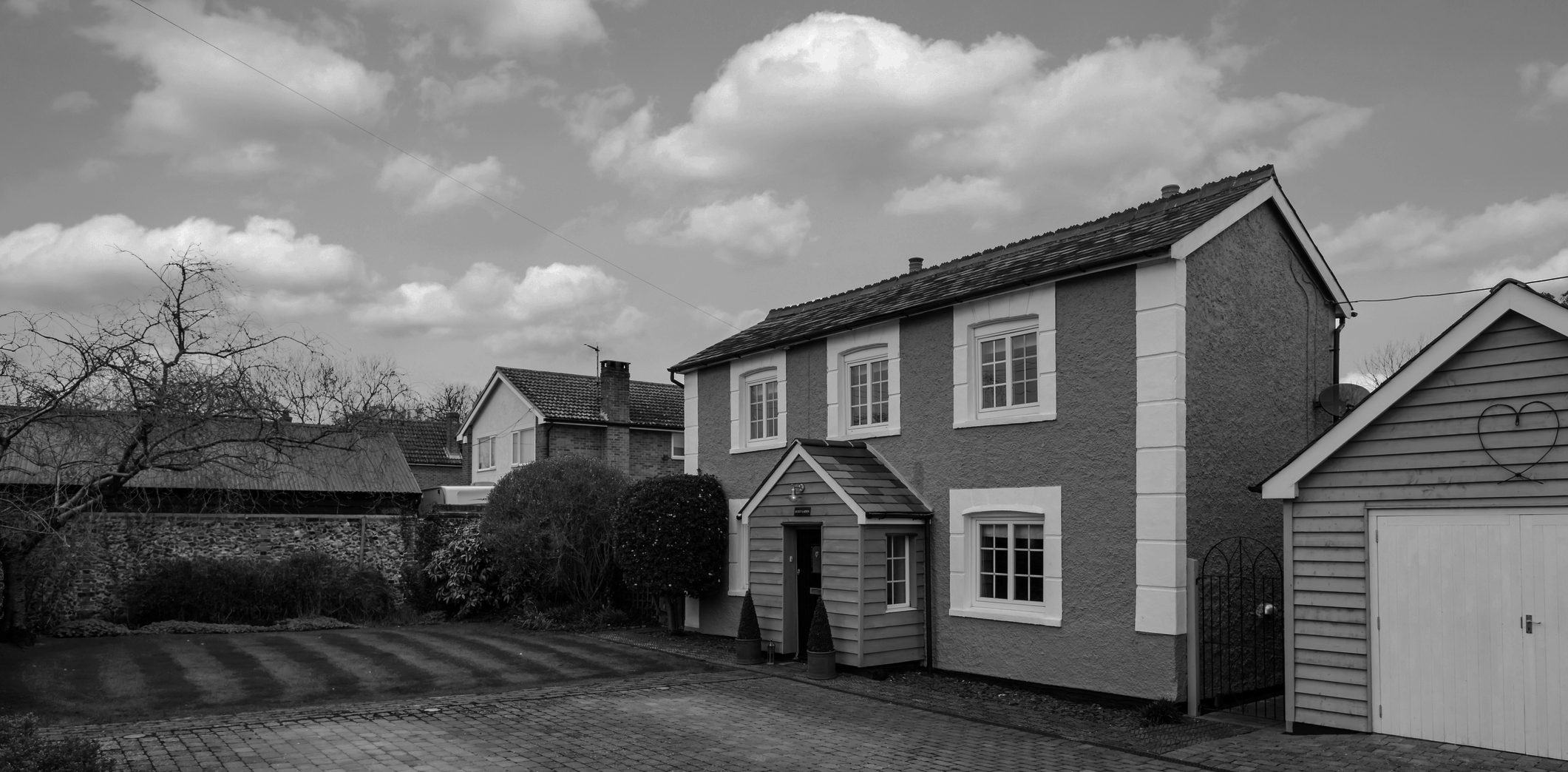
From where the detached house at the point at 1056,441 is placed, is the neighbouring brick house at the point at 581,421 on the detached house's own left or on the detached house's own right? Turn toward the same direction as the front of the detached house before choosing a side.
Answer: on the detached house's own right

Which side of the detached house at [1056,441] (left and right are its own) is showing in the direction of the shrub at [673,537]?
right

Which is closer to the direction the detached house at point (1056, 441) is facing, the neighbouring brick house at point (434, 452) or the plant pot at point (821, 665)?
the plant pot

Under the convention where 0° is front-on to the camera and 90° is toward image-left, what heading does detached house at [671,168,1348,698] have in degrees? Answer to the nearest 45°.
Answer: approximately 45°

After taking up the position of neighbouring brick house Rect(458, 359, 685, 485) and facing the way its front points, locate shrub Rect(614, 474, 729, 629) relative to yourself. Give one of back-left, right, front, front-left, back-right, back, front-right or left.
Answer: front-left

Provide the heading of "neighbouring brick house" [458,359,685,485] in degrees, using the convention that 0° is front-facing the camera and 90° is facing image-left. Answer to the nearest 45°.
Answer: approximately 45°

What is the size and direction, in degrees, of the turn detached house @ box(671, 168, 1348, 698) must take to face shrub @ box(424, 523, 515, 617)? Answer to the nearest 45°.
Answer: approximately 90° to its right

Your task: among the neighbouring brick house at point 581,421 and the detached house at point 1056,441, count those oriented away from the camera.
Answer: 0

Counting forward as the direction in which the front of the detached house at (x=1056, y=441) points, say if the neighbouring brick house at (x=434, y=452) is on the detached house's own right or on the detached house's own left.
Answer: on the detached house's own right

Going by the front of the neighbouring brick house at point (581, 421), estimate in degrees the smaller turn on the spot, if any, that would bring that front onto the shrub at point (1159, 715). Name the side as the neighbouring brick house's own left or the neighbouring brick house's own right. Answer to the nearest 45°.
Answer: approximately 45° to the neighbouring brick house's own left

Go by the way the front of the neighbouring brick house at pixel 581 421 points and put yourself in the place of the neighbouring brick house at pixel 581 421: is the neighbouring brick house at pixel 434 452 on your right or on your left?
on your right
